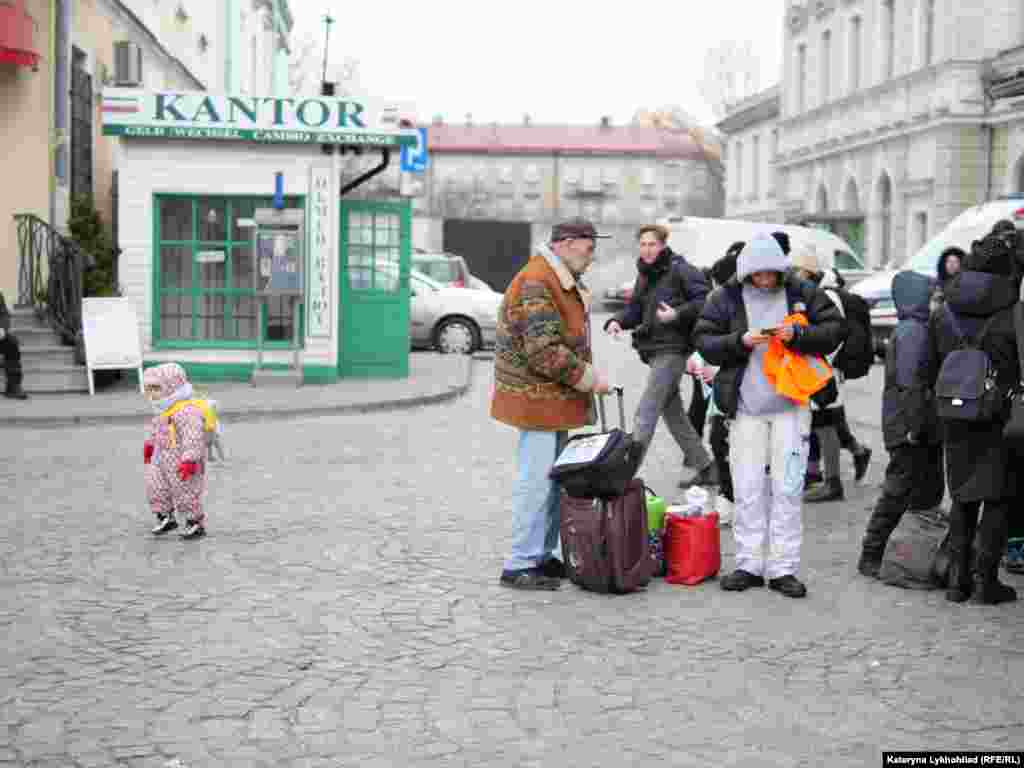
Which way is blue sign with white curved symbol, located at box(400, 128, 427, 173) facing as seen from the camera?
toward the camera

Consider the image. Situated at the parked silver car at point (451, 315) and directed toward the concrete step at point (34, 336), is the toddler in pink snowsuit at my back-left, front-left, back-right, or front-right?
front-left

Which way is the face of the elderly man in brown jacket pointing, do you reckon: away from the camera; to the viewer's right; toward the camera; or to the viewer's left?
to the viewer's right

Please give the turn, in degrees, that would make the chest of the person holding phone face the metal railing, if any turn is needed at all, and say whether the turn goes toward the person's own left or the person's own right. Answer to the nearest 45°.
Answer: approximately 135° to the person's own right

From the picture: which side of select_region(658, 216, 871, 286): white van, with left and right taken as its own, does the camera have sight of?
right

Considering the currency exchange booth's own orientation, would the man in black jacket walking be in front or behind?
in front

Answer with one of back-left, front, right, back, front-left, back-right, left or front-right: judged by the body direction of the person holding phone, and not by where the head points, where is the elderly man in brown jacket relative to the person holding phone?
right

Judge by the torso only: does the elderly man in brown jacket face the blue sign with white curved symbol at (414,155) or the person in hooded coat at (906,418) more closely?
the person in hooded coat

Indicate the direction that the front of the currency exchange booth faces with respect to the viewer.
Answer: facing the viewer

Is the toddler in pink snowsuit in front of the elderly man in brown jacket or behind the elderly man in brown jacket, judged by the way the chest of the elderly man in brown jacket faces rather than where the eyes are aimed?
behind

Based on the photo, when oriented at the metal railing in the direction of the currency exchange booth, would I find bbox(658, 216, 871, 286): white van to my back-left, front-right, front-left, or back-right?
front-left

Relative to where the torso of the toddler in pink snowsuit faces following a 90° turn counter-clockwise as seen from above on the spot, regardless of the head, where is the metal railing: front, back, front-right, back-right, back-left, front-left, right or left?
back-left

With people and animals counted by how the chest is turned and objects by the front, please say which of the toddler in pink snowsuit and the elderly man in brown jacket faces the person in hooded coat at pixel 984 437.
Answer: the elderly man in brown jacket

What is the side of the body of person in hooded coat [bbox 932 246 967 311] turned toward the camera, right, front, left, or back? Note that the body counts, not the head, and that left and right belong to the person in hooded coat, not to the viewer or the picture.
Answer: front
